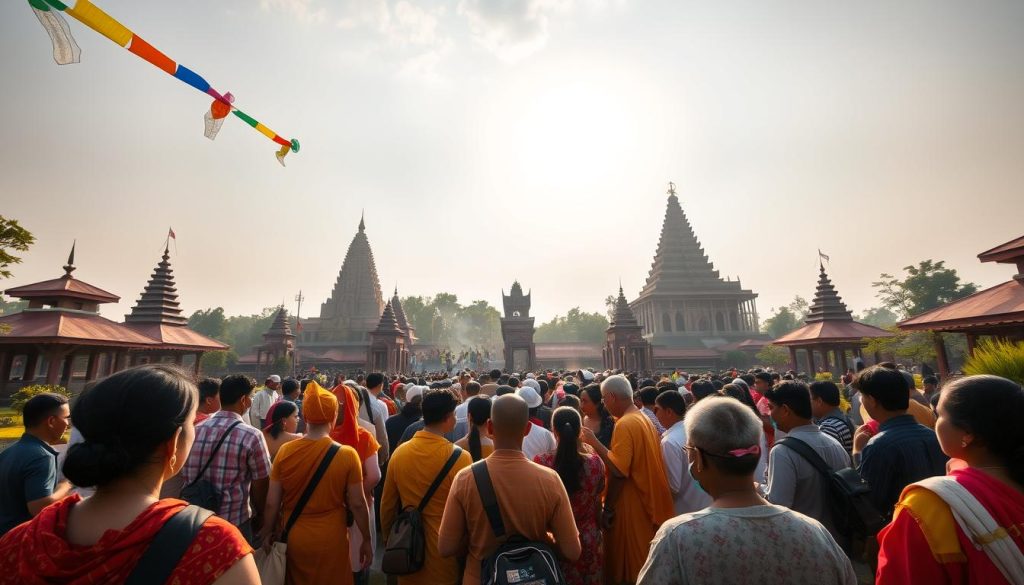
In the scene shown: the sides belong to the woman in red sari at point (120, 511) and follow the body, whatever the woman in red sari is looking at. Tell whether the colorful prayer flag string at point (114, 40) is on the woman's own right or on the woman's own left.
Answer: on the woman's own left

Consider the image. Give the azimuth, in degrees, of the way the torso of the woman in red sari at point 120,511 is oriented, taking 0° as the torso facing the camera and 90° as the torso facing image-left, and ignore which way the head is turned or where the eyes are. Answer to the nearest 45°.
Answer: approximately 225°

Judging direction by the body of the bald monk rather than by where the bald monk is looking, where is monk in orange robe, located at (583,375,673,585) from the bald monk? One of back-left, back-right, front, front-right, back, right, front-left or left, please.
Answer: front-right

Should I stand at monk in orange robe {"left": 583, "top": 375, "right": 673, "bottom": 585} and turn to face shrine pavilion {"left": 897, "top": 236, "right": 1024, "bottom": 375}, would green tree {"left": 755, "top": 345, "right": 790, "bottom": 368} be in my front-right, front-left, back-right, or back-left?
front-left

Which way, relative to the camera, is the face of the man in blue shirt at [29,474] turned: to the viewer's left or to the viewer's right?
to the viewer's right

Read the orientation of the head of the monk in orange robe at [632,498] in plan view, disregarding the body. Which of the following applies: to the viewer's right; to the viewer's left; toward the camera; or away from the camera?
to the viewer's left

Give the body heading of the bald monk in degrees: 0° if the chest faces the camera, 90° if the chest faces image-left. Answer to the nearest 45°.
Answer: approximately 180°

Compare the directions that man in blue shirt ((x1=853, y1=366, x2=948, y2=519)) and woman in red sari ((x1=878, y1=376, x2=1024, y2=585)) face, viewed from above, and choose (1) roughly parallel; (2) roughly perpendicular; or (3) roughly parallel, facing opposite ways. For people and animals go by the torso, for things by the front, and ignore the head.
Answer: roughly parallel

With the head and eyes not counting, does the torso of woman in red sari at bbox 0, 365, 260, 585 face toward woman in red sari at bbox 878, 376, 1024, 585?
no

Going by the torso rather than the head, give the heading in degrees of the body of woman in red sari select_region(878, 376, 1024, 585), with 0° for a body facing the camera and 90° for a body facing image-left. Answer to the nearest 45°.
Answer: approximately 135°

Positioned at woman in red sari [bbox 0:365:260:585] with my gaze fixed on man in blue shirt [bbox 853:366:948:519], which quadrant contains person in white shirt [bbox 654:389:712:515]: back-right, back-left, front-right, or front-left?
front-left

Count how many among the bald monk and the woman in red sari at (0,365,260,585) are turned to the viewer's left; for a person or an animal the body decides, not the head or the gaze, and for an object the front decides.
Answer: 0

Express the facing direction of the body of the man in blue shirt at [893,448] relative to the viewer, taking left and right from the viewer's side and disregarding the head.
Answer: facing away from the viewer and to the left of the viewer

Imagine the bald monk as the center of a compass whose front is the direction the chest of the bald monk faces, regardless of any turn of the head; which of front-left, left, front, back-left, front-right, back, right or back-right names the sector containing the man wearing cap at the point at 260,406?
front-left

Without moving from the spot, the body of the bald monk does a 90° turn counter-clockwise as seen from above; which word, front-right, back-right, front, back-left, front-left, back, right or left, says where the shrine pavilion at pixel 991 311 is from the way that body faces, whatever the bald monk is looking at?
back-right
